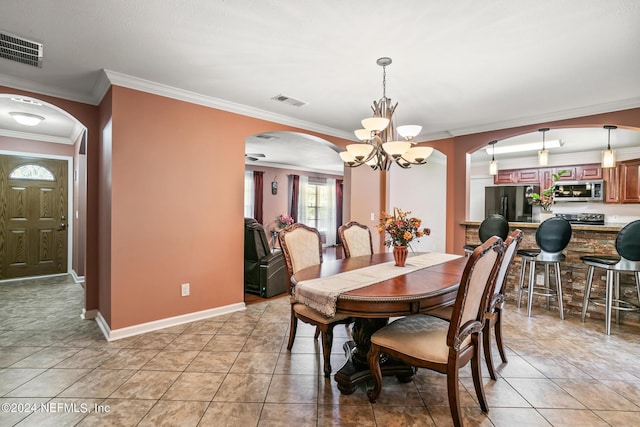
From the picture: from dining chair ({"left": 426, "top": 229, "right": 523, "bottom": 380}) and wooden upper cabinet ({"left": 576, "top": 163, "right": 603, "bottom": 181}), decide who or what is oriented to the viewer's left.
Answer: the dining chair

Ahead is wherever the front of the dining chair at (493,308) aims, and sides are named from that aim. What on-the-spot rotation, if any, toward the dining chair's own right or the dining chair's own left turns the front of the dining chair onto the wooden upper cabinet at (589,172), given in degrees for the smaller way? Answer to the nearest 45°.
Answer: approximately 90° to the dining chair's own right

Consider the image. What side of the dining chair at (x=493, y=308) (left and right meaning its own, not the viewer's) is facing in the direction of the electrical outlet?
front

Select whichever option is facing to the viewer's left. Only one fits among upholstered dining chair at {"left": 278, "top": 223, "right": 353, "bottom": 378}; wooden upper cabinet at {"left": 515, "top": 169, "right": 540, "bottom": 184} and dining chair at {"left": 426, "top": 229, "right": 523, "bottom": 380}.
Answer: the dining chair

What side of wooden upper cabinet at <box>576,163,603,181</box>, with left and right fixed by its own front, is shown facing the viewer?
front

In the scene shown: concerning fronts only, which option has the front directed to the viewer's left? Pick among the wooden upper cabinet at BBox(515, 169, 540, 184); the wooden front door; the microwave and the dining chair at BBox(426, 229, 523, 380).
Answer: the dining chair

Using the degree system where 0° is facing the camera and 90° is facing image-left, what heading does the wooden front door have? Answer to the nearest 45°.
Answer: approximately 0°

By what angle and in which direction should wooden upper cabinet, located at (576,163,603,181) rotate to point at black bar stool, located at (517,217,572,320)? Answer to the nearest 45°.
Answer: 0° — it already faces it

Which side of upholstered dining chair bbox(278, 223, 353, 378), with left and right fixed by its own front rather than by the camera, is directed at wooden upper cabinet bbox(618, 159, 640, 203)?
left

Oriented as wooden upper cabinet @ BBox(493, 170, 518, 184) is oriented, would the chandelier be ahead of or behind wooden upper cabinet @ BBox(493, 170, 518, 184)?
ahead

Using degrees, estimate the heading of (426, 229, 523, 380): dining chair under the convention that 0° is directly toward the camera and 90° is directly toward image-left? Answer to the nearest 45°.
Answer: approximately 90°
